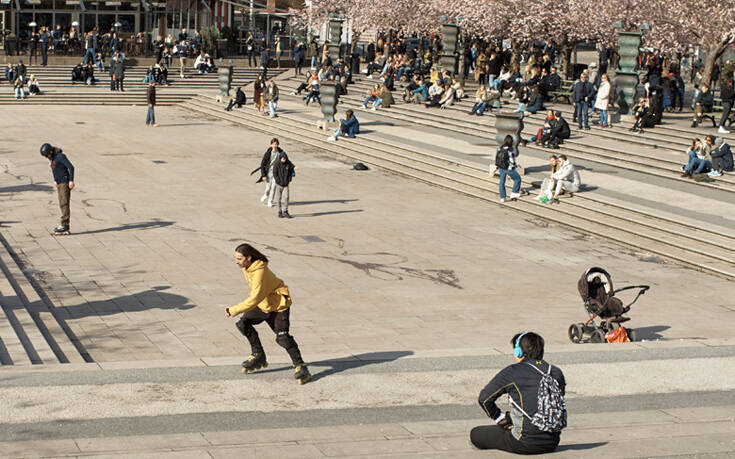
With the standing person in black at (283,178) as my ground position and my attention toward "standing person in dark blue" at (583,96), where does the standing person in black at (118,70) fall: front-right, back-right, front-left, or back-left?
front-left

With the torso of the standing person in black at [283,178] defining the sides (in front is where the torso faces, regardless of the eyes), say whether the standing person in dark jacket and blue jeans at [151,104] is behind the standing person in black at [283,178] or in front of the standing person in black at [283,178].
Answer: behind

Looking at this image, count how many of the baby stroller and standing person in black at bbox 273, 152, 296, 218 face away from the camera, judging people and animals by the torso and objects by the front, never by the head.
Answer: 0

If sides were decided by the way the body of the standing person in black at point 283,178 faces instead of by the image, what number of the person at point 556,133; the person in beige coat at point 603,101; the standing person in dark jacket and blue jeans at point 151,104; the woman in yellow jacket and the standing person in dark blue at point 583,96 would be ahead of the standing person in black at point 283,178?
1

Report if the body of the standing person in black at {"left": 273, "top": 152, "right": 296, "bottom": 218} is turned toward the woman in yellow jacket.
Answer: yes

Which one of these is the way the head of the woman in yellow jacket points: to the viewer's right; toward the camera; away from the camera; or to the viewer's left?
to the viewer's left

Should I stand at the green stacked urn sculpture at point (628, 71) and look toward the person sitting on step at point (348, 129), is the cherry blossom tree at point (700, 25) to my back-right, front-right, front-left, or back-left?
back-right

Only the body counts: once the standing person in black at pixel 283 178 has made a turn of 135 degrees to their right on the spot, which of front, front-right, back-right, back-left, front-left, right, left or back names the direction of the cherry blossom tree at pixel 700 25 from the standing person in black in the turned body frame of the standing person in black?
right

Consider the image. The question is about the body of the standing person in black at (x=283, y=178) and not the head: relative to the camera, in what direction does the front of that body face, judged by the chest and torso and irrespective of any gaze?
toward the camera

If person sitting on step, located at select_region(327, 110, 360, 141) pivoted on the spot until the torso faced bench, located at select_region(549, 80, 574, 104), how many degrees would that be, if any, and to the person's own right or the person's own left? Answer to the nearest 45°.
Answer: approximately 180°

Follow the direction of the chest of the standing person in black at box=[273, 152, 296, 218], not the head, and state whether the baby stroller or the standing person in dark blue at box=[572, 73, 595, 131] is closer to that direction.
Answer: the baby stroller

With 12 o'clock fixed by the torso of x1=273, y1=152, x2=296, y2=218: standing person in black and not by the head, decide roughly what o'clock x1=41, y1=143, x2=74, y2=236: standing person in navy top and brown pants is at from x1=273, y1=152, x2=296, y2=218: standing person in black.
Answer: x1=41, y1=143, x2=74, y2=236: standing person in navy top and brown pants is roughly at 2 o'clock from x1=273, y1=152, x2=296, y2=218: standing person in black.

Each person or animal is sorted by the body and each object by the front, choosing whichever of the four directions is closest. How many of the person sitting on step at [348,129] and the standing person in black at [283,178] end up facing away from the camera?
0

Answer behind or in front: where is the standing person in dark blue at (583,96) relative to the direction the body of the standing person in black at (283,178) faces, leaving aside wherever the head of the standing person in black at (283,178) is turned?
behind

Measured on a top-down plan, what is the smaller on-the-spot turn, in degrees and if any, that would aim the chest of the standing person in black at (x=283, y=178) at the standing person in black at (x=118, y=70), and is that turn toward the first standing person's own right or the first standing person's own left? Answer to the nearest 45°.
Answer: approximately 180°

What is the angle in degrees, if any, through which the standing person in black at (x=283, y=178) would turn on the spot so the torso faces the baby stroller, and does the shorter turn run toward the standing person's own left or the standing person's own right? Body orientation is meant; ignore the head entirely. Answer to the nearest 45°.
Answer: approximately 45° to the standing person's own left

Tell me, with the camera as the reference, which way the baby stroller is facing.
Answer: facing the viewer and to the left of the viewer
